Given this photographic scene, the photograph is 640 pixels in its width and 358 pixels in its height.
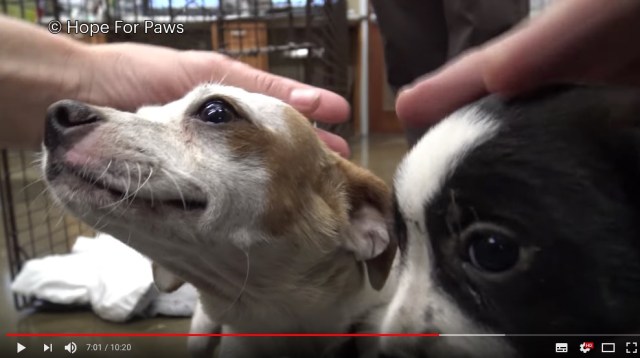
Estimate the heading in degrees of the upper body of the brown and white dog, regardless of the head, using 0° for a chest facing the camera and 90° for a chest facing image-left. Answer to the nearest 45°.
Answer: approximately 90°
